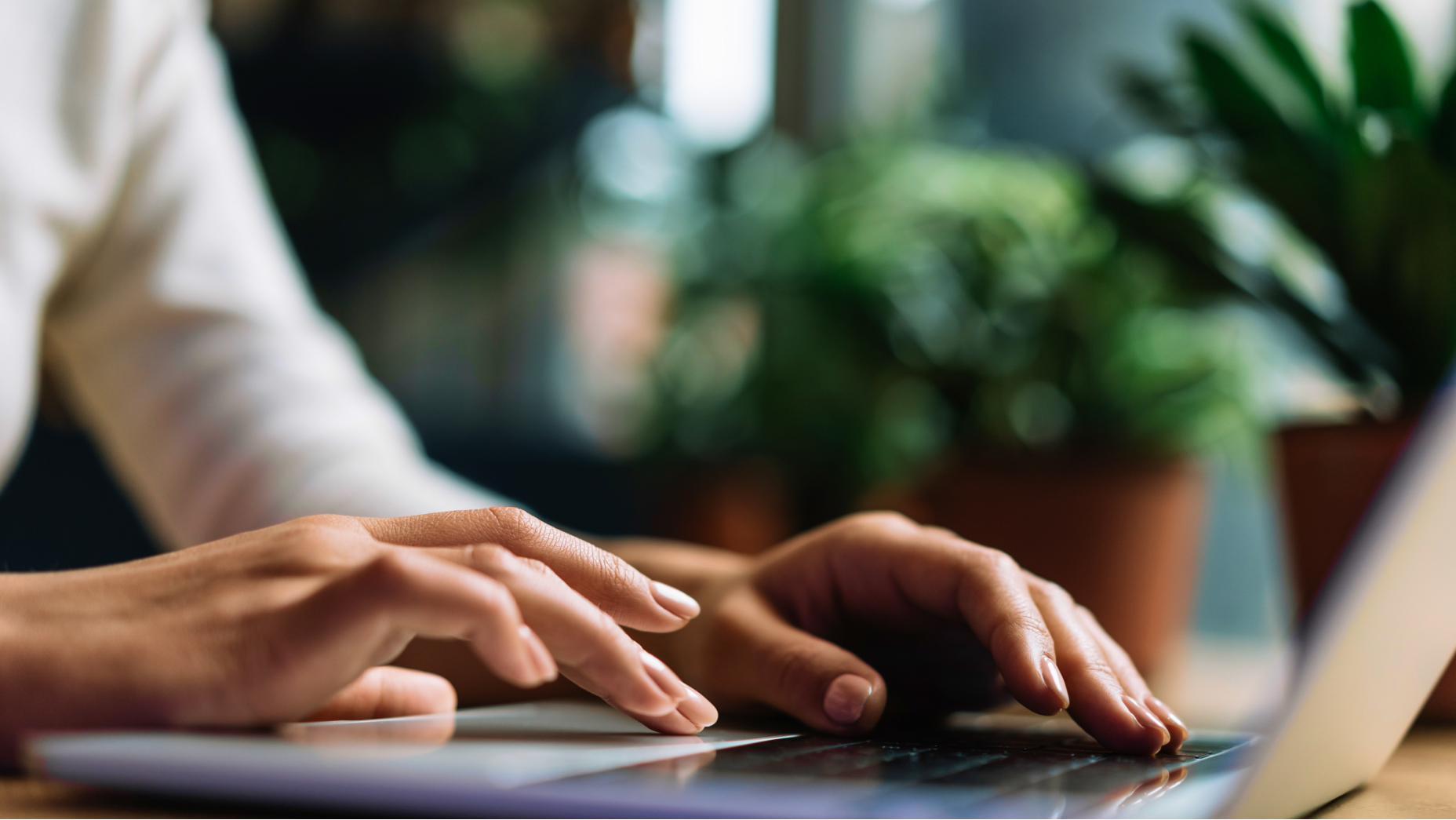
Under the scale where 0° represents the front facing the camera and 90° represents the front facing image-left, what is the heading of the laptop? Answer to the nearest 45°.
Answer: approximately 90°

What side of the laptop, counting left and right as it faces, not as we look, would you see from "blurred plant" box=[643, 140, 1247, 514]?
right

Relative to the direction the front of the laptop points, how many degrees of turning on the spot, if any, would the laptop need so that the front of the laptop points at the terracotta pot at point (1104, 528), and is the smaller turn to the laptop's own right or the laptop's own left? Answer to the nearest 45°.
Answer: approximately 90° to the laptop's own right
